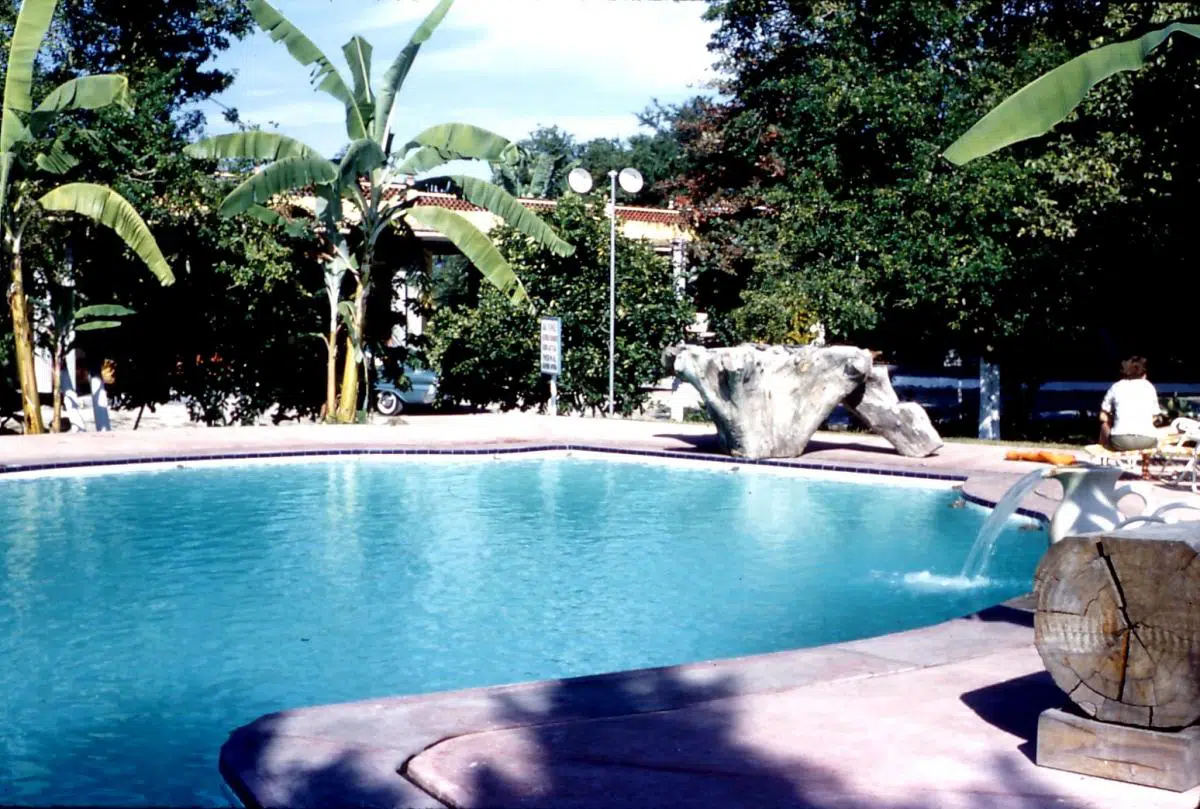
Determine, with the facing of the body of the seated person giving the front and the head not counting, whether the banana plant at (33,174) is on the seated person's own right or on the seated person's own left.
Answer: on the seated person's own left

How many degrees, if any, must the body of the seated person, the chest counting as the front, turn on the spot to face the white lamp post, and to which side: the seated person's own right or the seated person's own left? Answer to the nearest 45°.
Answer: approximately 45° to the seated person's own left

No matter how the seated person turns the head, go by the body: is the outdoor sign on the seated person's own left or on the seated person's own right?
on the seated person's own left

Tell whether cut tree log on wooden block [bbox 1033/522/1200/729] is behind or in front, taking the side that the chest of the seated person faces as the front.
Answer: behind

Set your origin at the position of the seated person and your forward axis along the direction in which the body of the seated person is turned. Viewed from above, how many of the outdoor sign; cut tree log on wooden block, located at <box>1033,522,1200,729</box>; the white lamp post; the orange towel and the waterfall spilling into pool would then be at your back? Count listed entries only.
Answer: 3

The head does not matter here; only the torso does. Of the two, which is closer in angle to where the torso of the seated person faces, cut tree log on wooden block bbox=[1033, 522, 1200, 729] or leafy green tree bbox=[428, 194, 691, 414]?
the leafy green tree

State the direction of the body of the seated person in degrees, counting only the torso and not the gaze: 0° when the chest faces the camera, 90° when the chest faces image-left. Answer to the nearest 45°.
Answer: approximately 180°

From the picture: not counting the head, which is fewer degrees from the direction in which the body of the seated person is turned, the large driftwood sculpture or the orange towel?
the large driftwood sculpture

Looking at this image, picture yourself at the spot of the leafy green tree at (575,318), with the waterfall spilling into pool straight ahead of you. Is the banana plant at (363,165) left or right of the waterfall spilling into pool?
right

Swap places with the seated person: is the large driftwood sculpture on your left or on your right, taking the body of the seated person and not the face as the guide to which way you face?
on your left

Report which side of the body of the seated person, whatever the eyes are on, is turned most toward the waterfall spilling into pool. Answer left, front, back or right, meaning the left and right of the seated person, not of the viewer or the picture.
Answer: back

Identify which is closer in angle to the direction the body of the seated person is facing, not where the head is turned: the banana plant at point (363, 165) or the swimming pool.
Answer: the banana plant
